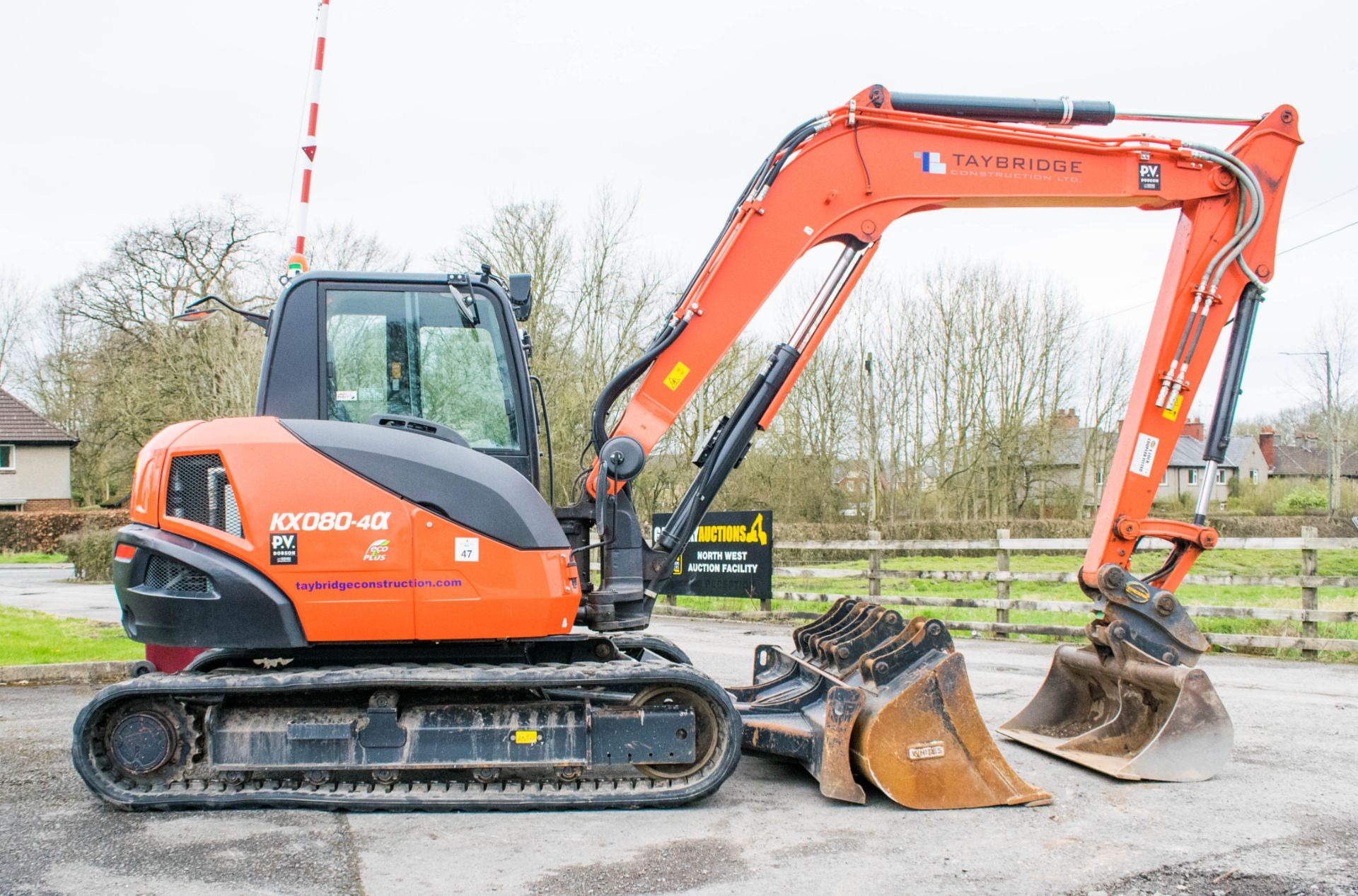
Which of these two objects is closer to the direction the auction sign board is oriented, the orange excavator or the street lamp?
the orange excavator

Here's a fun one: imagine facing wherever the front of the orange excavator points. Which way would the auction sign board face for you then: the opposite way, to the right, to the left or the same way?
to the right

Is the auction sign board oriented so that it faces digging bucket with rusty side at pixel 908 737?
yes

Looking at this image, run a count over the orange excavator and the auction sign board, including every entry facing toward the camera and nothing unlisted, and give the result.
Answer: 1

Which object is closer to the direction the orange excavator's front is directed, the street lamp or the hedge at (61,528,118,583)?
the street lamp

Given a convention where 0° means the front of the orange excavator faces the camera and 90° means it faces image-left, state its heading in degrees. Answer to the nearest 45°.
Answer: approximately 270°

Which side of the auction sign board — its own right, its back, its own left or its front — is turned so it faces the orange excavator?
front

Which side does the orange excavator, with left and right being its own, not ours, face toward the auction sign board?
left

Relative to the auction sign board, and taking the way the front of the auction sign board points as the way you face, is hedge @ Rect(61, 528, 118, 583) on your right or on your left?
on your right

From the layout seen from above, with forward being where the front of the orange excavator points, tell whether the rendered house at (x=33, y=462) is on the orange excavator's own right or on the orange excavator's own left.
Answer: on the orange excavator's own left
